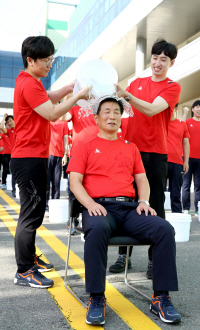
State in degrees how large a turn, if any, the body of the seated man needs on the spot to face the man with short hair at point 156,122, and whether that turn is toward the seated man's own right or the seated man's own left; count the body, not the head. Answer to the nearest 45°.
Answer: approximately 135° to the seated man's own left

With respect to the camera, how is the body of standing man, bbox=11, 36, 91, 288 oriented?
to the viewer's right

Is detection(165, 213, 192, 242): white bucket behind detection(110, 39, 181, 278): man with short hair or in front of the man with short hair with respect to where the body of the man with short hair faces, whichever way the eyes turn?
behind

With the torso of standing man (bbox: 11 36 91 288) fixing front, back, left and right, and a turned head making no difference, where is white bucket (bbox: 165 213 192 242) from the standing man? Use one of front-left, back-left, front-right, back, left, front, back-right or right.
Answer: front-left

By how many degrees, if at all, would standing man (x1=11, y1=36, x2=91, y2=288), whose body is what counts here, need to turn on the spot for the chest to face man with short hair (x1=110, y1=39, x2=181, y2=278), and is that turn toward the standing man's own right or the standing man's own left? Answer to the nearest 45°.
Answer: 0° — they already face them

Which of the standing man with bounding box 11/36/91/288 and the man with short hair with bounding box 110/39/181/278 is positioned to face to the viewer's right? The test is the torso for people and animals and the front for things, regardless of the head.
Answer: the standing man

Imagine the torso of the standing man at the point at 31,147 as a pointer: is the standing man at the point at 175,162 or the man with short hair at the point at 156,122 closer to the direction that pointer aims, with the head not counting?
the man with short hair
